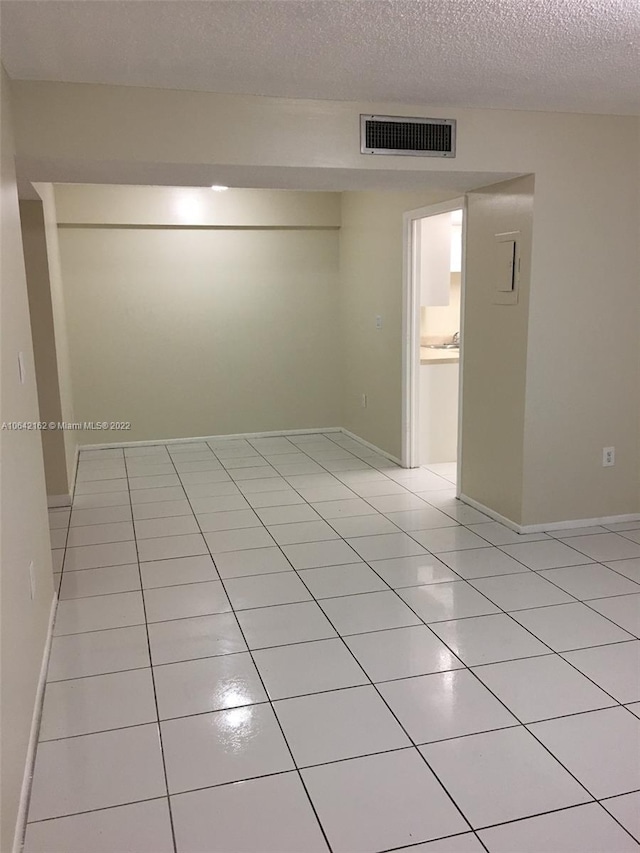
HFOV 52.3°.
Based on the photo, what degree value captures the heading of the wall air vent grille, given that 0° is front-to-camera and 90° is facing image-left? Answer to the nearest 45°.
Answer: approximately 0°

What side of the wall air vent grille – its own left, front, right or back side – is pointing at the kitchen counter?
back
